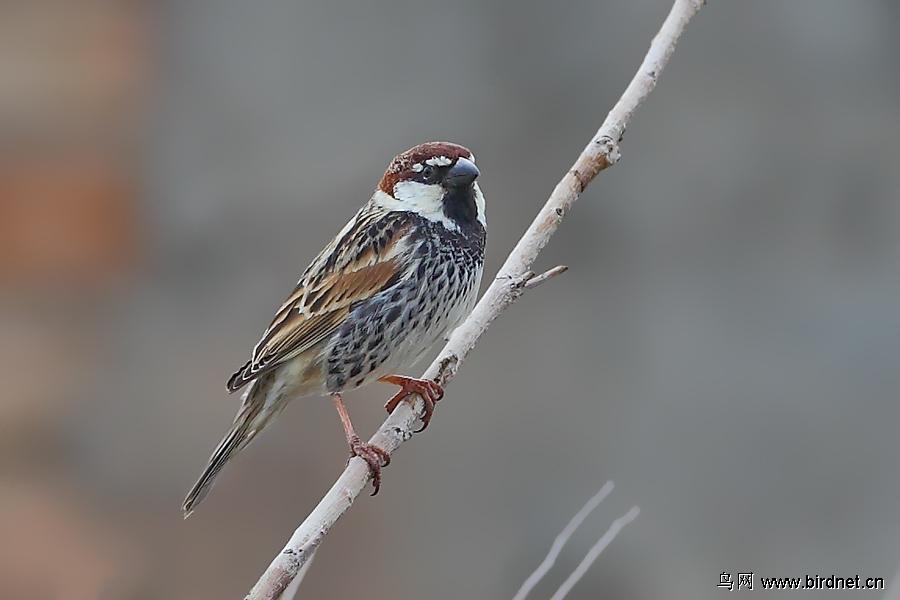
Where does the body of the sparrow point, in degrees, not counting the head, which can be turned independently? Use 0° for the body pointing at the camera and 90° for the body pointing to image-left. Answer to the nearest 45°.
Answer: approximately 315°
